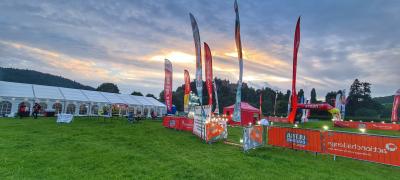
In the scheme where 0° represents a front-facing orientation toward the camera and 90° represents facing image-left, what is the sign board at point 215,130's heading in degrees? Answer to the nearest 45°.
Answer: approximately 0°

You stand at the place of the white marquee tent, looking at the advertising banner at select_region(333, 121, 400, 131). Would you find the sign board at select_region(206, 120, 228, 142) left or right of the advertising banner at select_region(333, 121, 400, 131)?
right

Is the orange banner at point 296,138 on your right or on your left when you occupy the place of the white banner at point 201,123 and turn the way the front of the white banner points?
on your left

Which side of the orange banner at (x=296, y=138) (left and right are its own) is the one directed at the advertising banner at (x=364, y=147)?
left

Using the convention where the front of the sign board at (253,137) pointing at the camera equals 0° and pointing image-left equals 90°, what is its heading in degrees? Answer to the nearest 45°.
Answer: approximately 315°

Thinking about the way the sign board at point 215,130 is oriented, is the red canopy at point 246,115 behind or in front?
behind

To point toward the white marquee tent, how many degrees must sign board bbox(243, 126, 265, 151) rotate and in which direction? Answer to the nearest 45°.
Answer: approximately 180°

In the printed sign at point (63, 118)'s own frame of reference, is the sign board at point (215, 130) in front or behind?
in front

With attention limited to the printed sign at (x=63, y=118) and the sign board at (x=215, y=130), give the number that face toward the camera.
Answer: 2
